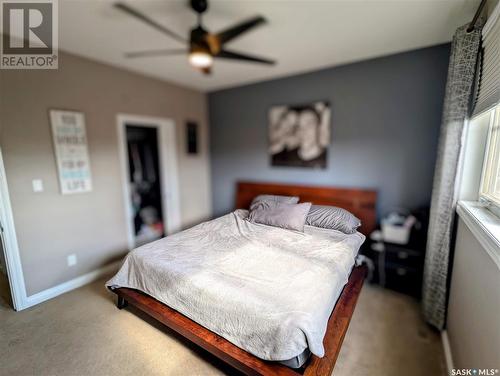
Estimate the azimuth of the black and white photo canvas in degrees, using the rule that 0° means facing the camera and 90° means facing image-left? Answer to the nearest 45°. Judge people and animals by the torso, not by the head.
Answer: approximately 45°

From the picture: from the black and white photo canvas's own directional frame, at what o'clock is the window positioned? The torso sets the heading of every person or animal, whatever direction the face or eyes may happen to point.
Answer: The window is roughly at 9 o'clock from the black and white photo canvas.

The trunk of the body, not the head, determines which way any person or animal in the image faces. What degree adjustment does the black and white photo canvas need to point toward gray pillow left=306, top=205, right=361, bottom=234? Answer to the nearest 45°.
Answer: approximately 45° to its left

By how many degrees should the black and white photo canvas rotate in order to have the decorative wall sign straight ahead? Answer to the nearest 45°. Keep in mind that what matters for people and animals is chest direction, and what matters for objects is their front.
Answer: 0° — it already faces it

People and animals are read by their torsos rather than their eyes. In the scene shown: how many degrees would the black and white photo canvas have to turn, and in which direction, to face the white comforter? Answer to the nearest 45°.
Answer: approximately 45° to its left

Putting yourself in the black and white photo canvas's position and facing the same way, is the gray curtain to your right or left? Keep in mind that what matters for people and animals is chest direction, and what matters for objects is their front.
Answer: on your left
